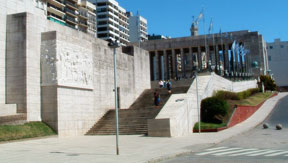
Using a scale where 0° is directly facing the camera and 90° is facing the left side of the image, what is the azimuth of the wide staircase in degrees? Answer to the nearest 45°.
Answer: approximately 45°

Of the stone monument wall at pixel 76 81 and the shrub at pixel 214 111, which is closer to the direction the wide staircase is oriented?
the stone monument wall

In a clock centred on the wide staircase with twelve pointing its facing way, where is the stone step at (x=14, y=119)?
The stone step is roughly at 12 o'clock from the wide staircase.

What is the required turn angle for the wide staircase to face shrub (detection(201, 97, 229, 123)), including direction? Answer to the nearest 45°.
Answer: approximately 135° to its left

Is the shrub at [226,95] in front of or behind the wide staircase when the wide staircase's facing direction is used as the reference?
behind
